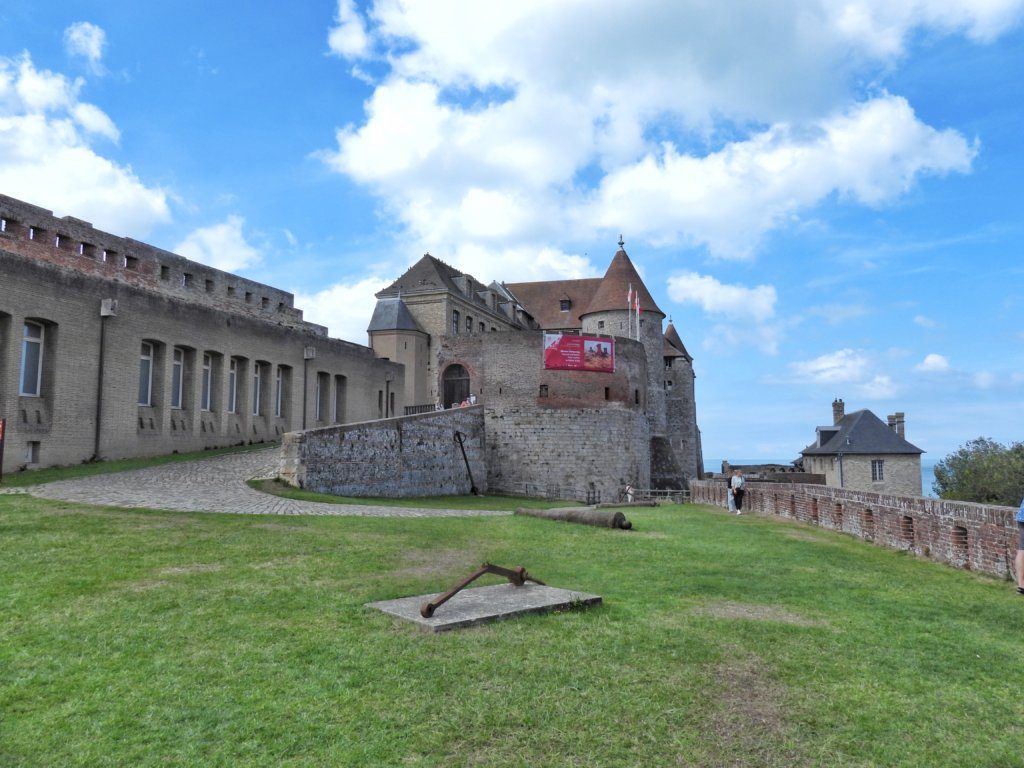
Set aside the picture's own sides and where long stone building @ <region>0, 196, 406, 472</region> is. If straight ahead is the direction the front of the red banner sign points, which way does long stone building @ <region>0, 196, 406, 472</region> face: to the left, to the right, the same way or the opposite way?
to the left

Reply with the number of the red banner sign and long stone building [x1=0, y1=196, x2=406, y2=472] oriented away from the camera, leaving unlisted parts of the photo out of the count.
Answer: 0

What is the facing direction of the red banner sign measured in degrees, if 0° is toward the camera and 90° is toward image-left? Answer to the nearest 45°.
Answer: approximately 0°

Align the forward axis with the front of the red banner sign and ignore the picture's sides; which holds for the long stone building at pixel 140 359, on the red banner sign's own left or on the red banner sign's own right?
on the red banner sign's own right

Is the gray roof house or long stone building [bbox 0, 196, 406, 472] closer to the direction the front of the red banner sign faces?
the long stone building

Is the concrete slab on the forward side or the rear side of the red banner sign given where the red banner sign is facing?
on the forward side

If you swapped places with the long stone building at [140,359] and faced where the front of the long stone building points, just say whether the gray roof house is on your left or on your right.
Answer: on your left

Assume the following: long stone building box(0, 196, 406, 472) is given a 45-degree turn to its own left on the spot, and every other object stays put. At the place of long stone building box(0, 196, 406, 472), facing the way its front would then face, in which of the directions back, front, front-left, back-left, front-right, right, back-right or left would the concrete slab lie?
right

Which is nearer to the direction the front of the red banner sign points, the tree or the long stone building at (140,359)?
the long stone building

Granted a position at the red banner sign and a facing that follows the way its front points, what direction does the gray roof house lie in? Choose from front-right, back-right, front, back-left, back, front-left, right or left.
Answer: back-left

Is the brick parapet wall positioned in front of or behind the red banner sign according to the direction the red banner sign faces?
in front

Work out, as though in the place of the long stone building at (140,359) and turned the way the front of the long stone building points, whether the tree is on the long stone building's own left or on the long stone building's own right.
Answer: on the long stone building's own left

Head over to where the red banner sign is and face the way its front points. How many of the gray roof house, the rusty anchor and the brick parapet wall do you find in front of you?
2

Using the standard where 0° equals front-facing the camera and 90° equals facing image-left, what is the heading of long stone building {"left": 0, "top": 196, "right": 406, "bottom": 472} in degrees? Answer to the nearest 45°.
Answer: approximately 315°

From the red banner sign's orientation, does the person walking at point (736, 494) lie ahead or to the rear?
ahead
